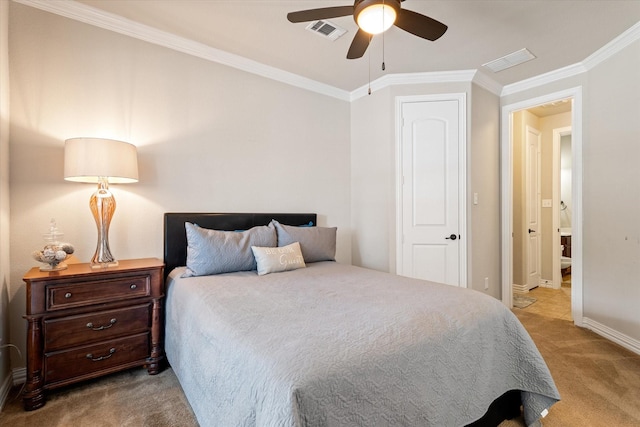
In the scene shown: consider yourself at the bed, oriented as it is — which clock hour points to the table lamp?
The table lamp is roughly at 5 o'clock from the bed.

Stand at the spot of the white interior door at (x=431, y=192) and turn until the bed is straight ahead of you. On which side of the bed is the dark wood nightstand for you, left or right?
right

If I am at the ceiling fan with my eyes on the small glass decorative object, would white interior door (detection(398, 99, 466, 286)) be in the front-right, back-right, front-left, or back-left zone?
back-right

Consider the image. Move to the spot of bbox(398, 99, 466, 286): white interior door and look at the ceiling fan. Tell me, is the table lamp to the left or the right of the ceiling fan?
right

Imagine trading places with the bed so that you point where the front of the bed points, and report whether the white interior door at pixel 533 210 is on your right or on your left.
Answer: on your left

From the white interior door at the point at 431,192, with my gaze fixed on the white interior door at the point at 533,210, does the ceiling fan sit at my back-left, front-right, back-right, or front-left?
back-right

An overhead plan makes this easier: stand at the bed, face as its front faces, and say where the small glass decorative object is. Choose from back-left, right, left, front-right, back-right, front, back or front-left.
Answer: back-right
